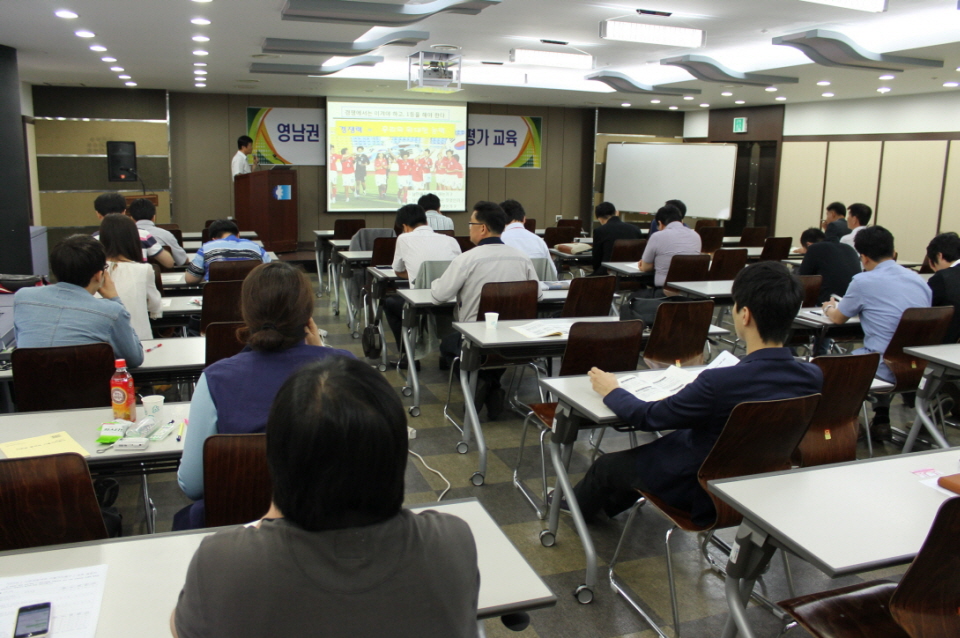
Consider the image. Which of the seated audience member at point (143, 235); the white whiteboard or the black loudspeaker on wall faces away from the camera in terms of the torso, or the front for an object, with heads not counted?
the seated audience member

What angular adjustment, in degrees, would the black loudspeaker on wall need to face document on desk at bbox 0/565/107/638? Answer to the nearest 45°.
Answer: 0° — it already faces it

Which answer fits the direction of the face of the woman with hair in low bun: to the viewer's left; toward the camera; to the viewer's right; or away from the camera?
away from the camera

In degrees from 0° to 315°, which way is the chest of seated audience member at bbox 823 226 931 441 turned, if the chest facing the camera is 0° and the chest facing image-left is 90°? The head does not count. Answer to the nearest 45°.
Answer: approximately 135°

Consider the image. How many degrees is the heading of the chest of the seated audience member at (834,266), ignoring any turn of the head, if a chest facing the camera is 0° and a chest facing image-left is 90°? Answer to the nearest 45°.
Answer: approximately 135°

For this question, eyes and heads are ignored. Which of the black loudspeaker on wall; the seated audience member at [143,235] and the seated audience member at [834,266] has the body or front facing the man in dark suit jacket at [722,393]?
the black loudspeaker on wall

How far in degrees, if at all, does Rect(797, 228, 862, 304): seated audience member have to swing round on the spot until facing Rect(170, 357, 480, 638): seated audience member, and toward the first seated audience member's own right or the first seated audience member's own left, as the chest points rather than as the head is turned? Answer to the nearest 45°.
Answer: approximately 135° to the first seated audience member's own left

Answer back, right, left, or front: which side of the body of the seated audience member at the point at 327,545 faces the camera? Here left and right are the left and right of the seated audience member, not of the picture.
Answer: back

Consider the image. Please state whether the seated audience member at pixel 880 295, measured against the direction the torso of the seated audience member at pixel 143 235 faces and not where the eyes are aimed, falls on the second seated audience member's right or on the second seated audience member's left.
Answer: on the second seated audience member's right

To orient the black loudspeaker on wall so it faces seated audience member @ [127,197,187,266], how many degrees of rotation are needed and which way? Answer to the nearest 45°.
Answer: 0° — it already faces them

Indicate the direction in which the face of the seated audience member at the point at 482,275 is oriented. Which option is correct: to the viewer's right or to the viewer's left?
to the viewer's left

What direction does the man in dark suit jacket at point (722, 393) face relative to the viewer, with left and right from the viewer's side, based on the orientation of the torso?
facing away from the viewer and to the left of the viewer

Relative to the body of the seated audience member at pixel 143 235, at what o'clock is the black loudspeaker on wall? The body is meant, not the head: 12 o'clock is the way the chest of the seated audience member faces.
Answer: The black loudspeaker on wall is roughly at 12 o'clock from the seated audience member.

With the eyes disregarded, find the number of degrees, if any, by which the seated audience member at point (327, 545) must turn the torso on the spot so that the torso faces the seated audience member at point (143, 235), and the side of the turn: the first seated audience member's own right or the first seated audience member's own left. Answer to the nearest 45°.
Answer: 0° — they already face them

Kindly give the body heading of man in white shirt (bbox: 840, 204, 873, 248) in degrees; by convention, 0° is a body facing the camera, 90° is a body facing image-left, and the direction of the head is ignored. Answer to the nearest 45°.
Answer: approximately 135°

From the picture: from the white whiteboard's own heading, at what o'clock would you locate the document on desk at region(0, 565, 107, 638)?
The document on desk is roughly at 12 o'clock from the white whiteboard.

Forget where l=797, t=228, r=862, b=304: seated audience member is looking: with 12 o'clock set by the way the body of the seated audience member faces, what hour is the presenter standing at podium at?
The presenter standing at podium is roughly at 11 o'clock from the seated audience member.

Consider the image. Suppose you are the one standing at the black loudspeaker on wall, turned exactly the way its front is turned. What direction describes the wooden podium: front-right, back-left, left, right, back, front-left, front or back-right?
front-left

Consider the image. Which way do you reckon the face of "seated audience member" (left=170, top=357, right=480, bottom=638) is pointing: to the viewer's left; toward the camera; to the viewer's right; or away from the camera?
away from the camera

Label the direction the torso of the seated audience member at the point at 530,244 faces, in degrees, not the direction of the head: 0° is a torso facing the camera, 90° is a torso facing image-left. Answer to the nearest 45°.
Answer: approximately 180°

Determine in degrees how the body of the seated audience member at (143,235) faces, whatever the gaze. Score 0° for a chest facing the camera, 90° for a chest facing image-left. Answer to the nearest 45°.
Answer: approximately 180°

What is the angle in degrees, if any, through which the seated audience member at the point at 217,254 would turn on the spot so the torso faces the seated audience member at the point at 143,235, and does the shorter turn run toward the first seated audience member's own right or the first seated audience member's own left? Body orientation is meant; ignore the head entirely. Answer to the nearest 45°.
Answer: approximately 45° to the first seated audience member's own left
